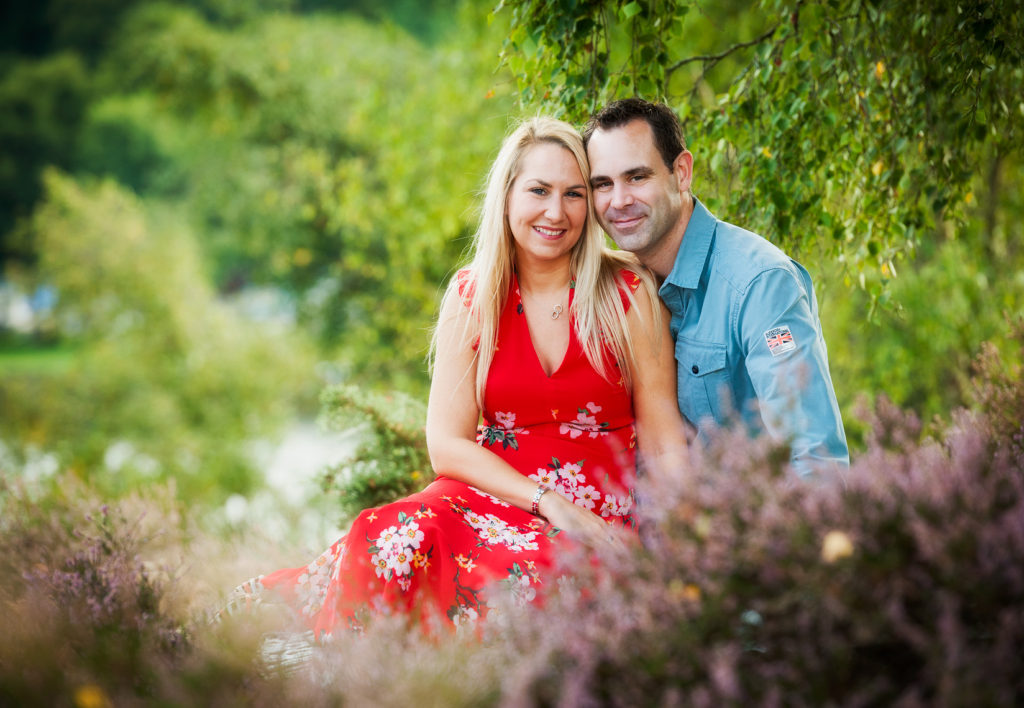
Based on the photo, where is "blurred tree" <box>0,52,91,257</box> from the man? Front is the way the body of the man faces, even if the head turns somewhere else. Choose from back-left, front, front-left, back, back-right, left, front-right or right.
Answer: right

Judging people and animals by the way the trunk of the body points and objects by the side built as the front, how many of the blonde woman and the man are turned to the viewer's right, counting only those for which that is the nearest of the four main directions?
0

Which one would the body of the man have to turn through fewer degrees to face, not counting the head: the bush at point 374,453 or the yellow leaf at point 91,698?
the yellow leaf

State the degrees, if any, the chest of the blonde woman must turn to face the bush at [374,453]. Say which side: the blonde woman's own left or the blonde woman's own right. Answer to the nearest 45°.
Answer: approximately 135° to the blonde woman's own right

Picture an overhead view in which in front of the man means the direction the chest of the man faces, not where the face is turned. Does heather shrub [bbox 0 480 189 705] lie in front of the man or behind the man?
in front

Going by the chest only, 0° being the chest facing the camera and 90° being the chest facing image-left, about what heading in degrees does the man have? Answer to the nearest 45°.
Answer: approximately 45°

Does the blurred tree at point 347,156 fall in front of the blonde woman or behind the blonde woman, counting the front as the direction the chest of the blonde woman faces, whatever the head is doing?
behind

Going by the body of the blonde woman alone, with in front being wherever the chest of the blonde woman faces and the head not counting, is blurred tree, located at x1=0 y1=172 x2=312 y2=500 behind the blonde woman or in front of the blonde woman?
behind

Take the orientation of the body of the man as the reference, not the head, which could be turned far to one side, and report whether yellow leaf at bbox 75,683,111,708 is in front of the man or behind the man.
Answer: in front

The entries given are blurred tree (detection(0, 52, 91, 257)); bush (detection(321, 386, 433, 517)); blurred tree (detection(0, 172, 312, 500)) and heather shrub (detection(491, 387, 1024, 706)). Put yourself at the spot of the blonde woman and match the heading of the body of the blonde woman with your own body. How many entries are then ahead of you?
1
